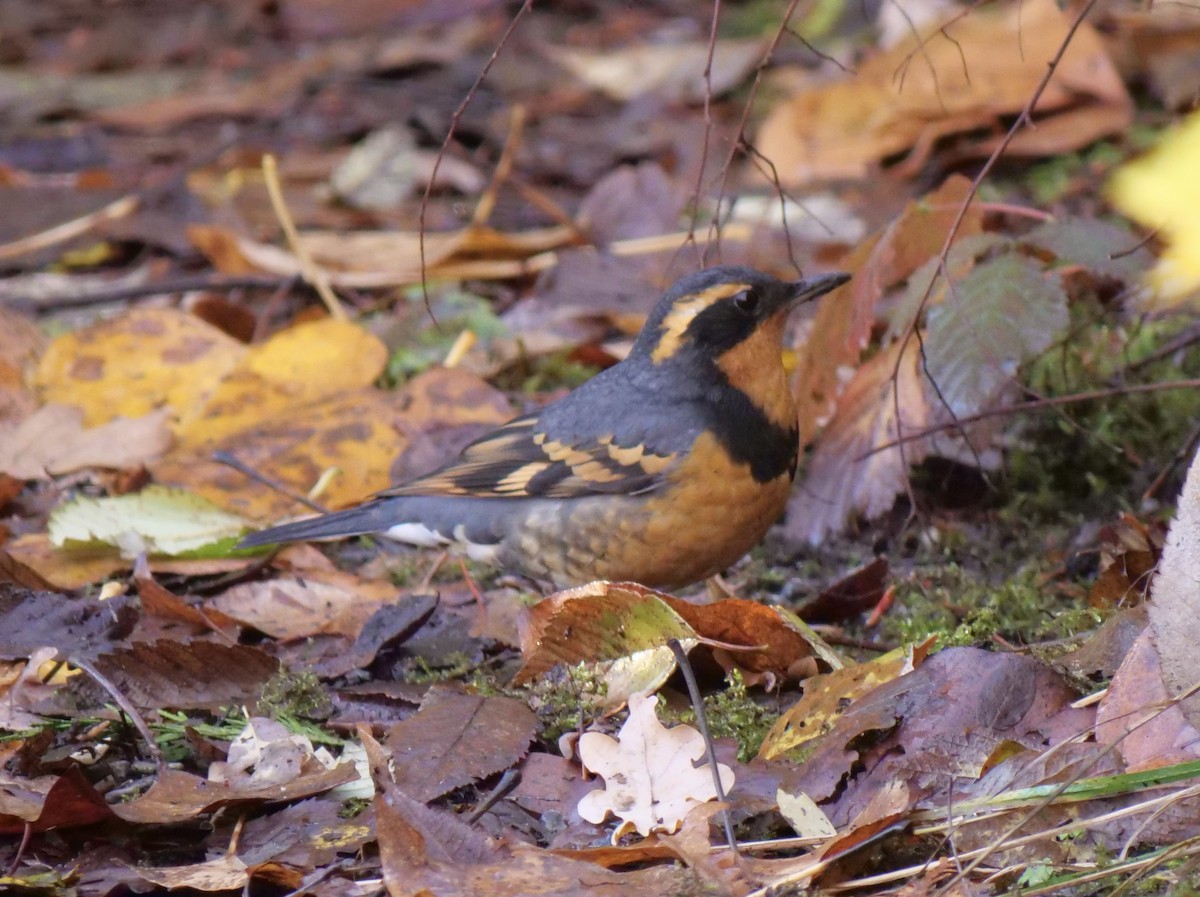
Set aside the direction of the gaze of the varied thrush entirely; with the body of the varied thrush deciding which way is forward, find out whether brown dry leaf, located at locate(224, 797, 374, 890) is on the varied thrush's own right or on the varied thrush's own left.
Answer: on the varied thrush's own right

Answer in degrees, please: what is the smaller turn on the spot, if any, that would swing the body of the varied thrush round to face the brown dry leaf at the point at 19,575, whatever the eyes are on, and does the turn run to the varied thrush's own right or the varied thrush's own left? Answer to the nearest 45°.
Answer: approximately 180°

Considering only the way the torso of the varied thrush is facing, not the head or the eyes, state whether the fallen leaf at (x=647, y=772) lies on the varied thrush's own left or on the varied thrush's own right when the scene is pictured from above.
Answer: on the varied thrush's own right

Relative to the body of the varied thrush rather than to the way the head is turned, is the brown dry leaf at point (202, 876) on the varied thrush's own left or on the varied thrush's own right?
on the varied thrush's own right

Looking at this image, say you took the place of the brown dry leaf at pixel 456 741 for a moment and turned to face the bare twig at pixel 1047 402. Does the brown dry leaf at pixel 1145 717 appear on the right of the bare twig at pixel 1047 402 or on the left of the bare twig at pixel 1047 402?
right

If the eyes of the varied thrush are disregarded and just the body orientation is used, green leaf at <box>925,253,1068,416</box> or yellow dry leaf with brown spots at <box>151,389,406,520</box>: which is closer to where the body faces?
the green leaf

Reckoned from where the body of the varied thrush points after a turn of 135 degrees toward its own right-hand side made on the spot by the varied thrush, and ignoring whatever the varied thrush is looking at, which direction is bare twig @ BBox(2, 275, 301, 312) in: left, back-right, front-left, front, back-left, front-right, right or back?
right

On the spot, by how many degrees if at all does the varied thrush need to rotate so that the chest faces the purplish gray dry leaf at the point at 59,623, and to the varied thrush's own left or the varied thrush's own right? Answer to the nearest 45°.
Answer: approximately 135° to the varied thrush's own right

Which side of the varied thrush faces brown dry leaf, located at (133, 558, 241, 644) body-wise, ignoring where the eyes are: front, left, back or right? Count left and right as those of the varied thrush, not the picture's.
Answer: back

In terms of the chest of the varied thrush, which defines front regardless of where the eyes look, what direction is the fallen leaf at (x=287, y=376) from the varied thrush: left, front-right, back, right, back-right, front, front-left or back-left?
back-left

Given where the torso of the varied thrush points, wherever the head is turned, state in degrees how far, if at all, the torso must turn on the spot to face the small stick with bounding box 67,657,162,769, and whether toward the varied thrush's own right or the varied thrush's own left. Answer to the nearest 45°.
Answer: approximately 135° to the varied thrush's own right

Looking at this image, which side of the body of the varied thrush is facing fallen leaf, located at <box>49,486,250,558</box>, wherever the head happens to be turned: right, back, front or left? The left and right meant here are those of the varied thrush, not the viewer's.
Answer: back

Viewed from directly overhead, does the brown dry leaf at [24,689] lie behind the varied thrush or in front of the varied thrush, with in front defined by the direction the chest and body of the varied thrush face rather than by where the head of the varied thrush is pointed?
behind

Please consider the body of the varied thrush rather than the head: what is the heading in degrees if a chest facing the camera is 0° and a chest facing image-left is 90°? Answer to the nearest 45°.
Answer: approximately 270°
